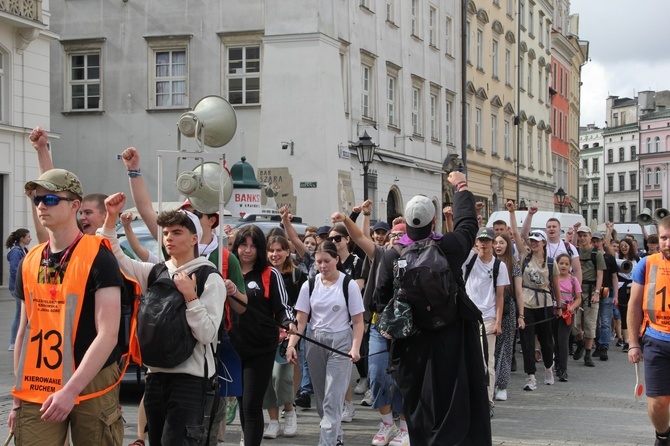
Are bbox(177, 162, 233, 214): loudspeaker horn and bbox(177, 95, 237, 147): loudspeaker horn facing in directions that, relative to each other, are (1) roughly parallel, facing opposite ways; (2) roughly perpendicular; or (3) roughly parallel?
roughly parallel

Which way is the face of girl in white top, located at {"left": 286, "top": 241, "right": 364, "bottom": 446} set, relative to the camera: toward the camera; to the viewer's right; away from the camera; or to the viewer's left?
toward the camera

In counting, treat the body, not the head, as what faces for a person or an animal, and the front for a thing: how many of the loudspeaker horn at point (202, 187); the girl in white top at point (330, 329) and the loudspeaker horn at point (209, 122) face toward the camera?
1

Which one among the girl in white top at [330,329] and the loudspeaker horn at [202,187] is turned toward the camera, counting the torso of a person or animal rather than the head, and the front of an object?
the girl in white top

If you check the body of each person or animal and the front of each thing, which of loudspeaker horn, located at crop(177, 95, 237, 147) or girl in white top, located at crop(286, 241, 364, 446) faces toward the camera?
the girl in white top

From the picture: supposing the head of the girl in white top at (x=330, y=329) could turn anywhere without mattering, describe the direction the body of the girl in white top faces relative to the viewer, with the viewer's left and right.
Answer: facing the viewer
